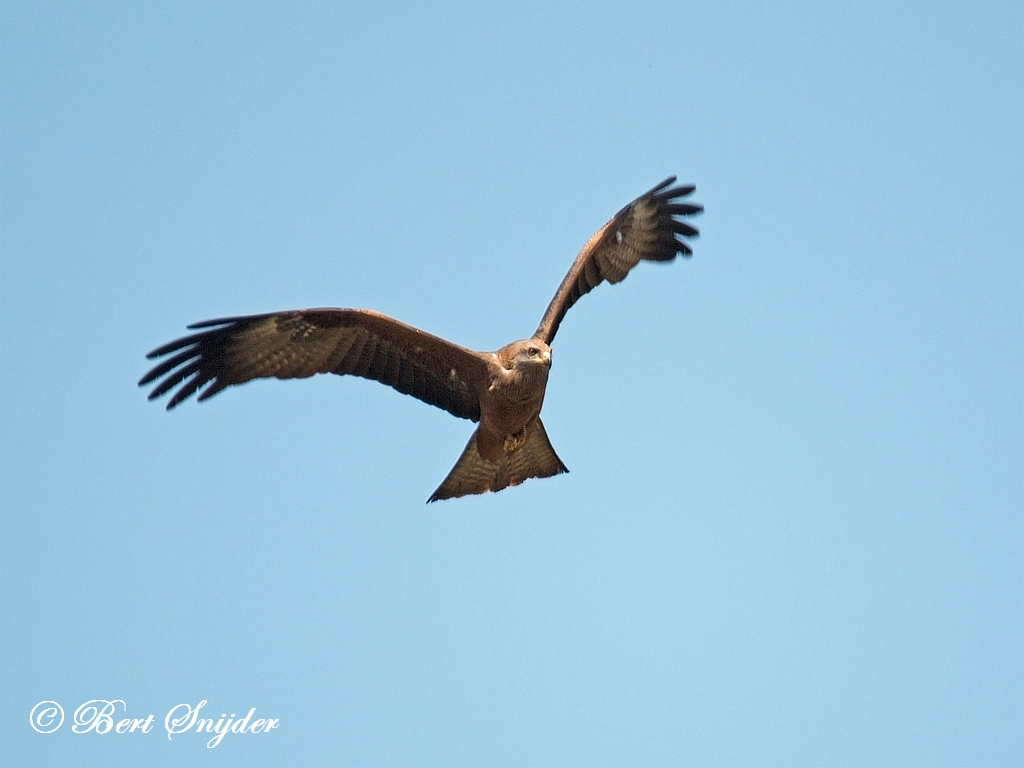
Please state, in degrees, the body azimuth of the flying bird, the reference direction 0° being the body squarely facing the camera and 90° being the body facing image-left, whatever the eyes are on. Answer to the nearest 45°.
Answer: approximately 315°
